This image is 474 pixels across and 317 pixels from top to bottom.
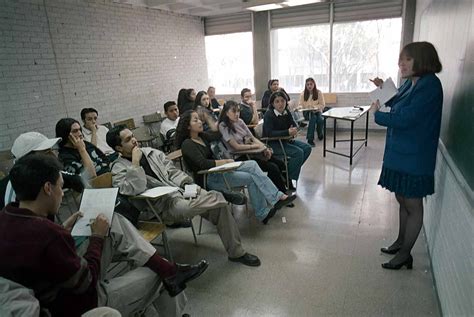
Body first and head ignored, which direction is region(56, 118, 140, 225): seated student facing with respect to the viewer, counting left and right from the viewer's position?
facing the viewer and to the right of the viewer

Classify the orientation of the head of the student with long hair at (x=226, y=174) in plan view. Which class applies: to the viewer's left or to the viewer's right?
to the viewer's right

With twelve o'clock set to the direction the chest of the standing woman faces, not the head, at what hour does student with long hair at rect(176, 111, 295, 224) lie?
The student with long hair is roughly at 12 o'clock from the standing woman.

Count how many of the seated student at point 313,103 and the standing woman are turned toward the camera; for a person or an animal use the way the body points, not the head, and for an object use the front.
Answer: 1

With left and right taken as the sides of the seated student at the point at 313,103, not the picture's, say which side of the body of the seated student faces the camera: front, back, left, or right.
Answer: front

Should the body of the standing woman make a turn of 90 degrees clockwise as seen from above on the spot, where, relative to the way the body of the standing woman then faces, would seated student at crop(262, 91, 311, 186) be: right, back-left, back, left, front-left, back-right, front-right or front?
front-left

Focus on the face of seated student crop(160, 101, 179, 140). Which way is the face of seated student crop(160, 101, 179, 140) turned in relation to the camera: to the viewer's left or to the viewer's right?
to the viewer's right

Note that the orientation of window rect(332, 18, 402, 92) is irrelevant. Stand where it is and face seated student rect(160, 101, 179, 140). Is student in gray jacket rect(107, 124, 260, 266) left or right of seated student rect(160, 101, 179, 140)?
left

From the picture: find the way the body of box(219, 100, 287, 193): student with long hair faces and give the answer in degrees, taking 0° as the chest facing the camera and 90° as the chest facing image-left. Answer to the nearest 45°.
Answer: approximately 315°

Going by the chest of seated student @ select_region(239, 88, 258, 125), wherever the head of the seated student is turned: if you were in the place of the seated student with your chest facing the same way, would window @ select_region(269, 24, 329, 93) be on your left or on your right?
on your left

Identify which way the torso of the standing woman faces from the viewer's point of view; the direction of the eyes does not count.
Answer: to the viewer's left

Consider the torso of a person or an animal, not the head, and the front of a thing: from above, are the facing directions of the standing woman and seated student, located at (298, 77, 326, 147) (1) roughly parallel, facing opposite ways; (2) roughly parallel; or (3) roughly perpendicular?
roughly perpendicular

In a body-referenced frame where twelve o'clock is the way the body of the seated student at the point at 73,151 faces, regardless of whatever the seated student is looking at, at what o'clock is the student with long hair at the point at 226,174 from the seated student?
The student with long hair is roughly at 11 o'clock from the seated student.
